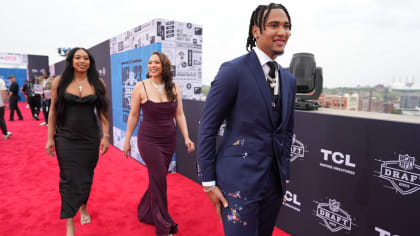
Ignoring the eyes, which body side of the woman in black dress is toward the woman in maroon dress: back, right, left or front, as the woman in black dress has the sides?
left

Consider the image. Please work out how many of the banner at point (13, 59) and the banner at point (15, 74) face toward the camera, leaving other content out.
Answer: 2

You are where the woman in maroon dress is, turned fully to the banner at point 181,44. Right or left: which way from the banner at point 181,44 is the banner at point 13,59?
left

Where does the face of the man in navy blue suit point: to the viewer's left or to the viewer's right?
to the viewer's right
